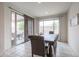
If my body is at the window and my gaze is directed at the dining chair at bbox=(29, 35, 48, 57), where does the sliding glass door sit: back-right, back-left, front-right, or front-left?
front-right

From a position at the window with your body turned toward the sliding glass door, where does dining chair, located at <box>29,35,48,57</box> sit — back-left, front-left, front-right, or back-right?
front-left

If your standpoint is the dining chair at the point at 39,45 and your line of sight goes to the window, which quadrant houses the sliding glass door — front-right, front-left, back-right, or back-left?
front-left

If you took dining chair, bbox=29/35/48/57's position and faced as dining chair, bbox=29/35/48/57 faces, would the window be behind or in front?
in front

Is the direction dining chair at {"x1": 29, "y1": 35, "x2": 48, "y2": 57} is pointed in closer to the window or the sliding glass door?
the window

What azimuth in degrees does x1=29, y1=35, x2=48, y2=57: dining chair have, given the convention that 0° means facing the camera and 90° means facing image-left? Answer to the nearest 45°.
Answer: approximately 225°

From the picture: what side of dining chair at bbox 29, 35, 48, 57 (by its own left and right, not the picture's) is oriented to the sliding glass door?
left
